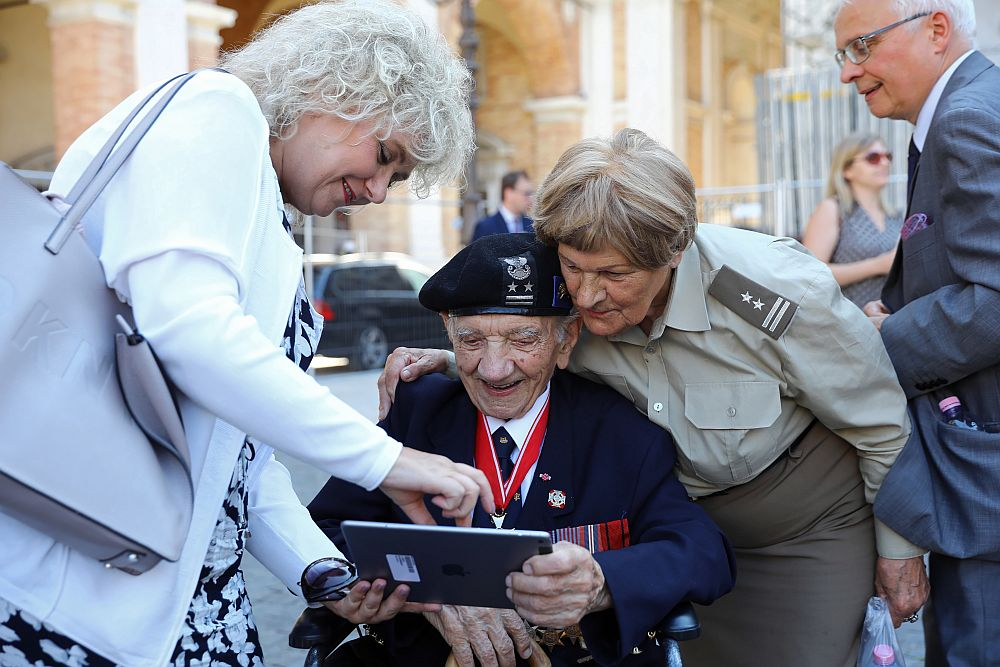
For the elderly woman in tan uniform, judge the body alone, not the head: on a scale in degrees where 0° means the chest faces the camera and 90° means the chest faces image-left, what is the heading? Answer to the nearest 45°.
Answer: approximately 45°

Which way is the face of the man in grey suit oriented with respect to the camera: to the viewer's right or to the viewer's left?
to the viewer's left

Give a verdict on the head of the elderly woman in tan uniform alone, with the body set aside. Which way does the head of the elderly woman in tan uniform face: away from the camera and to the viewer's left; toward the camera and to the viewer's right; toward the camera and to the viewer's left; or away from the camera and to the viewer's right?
toward the camera and to the viewer's left

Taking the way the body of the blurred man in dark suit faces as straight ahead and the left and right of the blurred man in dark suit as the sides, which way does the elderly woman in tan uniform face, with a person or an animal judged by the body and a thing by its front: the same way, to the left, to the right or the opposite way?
to the right

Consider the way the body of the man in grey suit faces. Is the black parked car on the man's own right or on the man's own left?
on the man's own right

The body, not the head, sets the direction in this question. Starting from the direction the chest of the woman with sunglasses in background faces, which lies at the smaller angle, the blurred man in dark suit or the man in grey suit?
the man in grey suit

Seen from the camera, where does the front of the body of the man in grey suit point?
to the viewer's left

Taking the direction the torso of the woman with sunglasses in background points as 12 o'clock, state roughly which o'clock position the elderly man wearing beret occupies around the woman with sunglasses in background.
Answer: The elderly man wearing beret is roughly at 2 o'clock from the woman with sunglasses in background.

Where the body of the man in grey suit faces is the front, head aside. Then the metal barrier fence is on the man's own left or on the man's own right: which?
on the man's own right

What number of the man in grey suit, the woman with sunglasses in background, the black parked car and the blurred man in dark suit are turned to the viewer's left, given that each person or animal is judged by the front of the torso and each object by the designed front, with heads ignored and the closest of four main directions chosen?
1

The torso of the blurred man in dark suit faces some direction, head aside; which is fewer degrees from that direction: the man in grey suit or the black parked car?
the man in grey suit

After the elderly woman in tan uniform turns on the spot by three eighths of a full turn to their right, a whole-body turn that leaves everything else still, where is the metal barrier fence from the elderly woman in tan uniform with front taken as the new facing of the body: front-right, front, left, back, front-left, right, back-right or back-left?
front

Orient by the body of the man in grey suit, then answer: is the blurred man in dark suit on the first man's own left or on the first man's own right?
on the first man's own right
